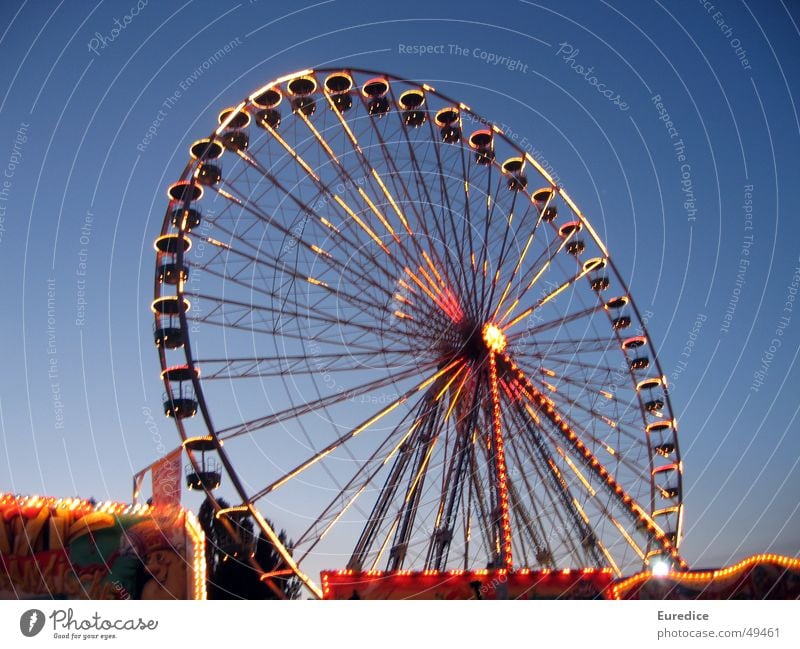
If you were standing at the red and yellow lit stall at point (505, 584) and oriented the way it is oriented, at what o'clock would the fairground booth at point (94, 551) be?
The fairground booth is roughly at 2 o'clock from the red and yellow lit stall.

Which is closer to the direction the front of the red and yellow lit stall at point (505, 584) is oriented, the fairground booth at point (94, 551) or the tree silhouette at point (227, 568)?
the fairground booth

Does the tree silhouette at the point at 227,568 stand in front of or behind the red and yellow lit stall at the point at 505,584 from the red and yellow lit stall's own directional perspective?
behind
